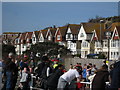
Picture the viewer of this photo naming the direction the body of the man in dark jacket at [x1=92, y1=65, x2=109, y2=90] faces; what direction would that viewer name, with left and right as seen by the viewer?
facing away from the viewer and to the right of the viewer
